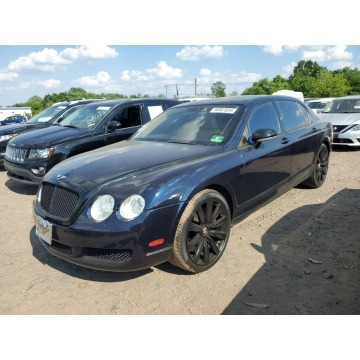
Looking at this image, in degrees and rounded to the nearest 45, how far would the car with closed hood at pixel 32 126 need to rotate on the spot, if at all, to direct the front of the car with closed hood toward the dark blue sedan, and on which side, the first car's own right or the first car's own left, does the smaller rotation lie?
approximately 45° to the first car's own left

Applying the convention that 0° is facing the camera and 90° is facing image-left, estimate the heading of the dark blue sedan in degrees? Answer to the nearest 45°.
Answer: approximately 45°

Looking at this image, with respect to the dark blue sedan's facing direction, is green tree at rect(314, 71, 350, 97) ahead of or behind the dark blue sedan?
behind

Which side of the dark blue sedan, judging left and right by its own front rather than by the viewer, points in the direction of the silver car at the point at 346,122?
back

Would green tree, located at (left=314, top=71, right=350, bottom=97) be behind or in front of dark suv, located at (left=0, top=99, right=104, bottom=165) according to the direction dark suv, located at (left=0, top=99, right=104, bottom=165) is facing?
behind
